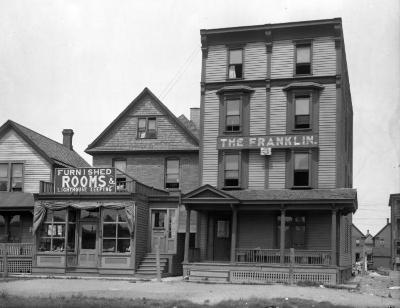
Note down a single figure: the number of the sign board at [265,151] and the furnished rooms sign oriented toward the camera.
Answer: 2

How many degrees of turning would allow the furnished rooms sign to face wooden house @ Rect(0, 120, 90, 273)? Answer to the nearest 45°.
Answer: approximately 135° to its right

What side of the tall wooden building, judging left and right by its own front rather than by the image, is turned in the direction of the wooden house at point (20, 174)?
right

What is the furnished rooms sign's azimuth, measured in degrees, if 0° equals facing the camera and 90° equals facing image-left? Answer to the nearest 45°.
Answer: approximately 0°

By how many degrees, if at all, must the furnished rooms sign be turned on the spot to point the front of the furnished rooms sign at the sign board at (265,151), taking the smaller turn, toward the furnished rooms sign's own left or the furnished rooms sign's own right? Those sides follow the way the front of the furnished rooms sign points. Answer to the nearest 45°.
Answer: approximately 90° to the furnished rooms sign's own left

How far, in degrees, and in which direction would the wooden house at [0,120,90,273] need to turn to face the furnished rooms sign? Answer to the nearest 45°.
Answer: approximately 45° to its left

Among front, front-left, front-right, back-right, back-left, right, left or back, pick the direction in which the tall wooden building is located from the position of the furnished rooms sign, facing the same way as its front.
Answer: left

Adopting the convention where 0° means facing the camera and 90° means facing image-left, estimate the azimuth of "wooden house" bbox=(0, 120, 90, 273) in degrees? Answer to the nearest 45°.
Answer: approximately 0°

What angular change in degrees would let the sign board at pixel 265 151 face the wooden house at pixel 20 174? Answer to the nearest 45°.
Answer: approximately 90° to its right
